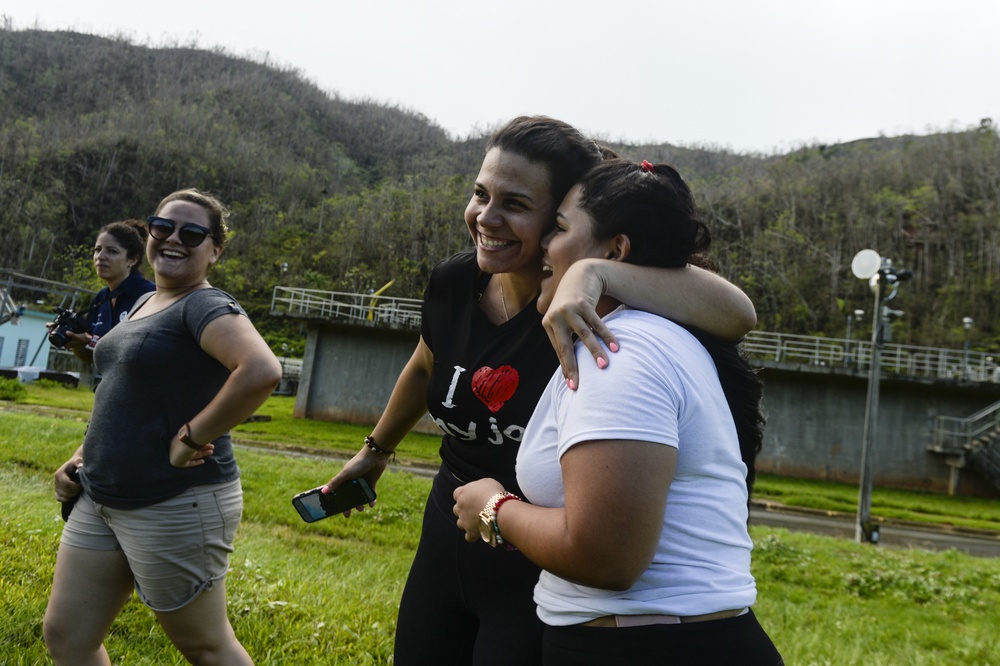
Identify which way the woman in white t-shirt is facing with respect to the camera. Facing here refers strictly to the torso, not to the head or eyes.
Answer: to the viewer's left

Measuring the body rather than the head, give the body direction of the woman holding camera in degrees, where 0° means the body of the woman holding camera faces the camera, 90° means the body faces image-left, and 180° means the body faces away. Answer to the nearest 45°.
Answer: approximately 45°

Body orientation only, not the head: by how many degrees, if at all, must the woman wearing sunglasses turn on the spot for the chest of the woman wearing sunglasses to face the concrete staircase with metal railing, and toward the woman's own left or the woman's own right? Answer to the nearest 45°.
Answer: approximately 180°

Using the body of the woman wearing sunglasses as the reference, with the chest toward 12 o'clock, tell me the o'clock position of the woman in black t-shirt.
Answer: The woman in black t-shirt is roughly at 9 o'clock from the woman wearing sunglasses.

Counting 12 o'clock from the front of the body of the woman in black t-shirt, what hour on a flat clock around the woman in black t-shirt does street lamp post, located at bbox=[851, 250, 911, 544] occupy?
The street lamp post is roughly at 7 o'clock from the woman in black t-shirt.

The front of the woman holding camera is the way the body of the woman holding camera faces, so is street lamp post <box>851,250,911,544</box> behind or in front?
behind

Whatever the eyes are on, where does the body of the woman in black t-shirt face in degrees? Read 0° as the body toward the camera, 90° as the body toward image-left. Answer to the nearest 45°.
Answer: approximately 0°

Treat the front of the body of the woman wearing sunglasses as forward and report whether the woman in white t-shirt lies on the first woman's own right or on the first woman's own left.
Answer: on the first woman's own left

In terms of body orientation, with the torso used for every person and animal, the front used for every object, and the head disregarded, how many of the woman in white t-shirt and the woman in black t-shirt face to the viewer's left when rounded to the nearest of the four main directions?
1

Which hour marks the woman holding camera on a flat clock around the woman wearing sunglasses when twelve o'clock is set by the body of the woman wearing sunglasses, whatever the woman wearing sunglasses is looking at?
The woman holding camera is roughly at 4 o'clock from the woman wearing sunglasses.

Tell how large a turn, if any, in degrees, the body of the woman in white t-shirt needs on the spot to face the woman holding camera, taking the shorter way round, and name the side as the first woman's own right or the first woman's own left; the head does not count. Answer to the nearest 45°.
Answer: approximately 45° to the first woman's own right

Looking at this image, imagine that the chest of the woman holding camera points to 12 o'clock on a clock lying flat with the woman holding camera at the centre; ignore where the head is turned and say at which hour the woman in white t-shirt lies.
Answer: The woman in white t-shirt is roughly at 10 o'clock from the woman holding camera.
